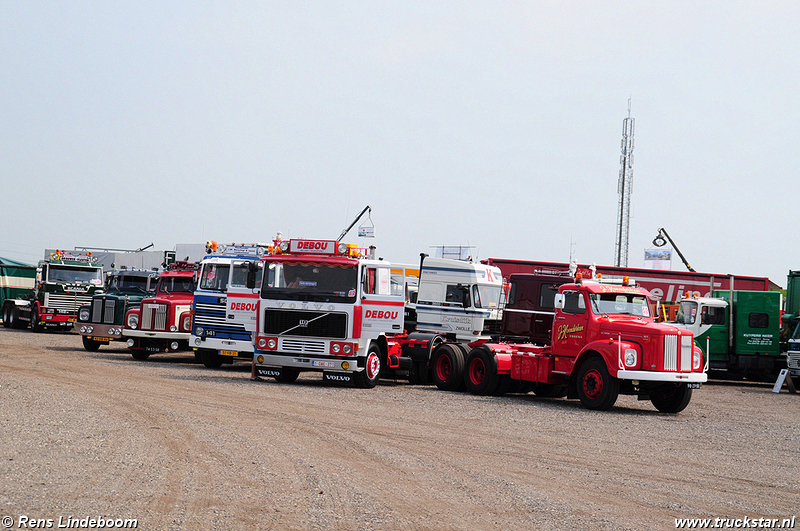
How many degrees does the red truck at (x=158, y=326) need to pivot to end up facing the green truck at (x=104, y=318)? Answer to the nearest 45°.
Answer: approximately 90° to its right

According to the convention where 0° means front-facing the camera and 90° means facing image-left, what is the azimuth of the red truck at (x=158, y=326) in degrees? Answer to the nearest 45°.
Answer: approximately 45°

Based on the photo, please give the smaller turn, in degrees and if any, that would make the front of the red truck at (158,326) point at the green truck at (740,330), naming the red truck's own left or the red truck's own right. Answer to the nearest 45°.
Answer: approximately 135° to the red truck's own left

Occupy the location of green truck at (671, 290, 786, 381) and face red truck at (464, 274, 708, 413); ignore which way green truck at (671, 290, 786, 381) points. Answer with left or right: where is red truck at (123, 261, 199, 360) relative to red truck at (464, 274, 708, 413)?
right

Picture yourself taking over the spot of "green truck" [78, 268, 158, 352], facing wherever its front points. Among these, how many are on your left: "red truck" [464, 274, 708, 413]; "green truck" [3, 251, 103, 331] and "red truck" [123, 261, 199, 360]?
2

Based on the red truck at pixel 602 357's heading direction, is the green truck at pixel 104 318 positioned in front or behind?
behind

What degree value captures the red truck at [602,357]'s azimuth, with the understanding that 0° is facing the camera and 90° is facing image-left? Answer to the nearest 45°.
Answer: approximately 315°

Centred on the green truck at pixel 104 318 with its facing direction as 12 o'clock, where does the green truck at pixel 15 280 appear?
the green truck at pixel 15 280 is roughly at 4 o'clock from the green truck at pixel 104 318.

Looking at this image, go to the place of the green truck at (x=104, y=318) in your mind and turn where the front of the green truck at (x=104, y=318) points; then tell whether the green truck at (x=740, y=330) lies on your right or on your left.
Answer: on your left

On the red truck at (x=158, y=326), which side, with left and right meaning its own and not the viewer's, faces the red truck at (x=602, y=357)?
left

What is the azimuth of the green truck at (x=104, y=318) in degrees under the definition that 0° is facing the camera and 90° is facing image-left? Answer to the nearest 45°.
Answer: approximately 45°
